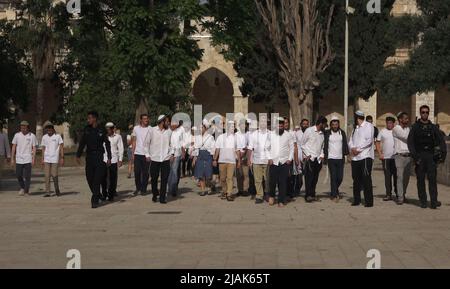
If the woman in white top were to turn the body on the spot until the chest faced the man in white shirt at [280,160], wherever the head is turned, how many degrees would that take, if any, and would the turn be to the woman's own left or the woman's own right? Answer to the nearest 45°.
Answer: approximately 45° to the woman's own left

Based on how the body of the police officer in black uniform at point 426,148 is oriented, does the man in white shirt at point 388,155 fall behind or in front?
behind

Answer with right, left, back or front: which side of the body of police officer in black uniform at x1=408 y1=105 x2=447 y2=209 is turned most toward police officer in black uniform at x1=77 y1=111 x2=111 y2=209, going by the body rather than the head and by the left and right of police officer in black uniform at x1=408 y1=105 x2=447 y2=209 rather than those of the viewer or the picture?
right

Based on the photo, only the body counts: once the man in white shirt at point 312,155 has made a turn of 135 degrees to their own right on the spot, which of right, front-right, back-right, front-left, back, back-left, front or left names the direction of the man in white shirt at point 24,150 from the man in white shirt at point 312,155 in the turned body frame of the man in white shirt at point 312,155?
front

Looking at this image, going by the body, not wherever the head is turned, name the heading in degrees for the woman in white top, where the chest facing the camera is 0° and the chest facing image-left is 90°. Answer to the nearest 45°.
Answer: approximately 0°

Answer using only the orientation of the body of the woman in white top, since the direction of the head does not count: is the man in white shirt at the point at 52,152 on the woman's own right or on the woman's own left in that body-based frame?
on the woman's own right

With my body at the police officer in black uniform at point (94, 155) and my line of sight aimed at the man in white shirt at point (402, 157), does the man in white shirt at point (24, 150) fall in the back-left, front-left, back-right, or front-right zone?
back-left
